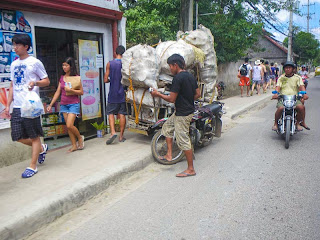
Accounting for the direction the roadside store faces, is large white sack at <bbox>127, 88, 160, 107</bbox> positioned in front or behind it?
in front

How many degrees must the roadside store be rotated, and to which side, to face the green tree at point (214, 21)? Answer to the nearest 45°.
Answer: approximately 90° to its left

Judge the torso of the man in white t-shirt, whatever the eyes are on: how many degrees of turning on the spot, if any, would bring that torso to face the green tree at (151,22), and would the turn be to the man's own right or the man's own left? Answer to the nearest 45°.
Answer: approximately 180°

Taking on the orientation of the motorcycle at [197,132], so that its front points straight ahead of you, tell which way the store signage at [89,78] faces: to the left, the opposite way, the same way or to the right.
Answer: to the left

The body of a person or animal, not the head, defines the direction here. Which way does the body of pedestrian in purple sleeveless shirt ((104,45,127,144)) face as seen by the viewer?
away from the camera

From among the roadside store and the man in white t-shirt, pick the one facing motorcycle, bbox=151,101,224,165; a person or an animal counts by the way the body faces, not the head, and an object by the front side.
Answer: the roadside store

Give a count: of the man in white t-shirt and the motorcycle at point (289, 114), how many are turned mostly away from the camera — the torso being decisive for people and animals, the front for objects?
0

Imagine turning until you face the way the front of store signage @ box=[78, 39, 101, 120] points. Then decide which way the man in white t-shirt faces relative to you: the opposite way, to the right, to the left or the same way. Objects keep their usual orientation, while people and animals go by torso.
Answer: to the right

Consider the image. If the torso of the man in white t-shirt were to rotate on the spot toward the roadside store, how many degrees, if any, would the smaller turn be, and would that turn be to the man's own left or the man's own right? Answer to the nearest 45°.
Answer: approximately 180°

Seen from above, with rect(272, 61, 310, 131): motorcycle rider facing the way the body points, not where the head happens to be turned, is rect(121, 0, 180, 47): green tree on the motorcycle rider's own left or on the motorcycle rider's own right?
on the motorcycle rider's own right

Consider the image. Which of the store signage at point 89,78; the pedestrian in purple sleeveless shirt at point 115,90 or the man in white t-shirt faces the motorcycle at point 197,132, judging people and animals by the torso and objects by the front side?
the store signage
